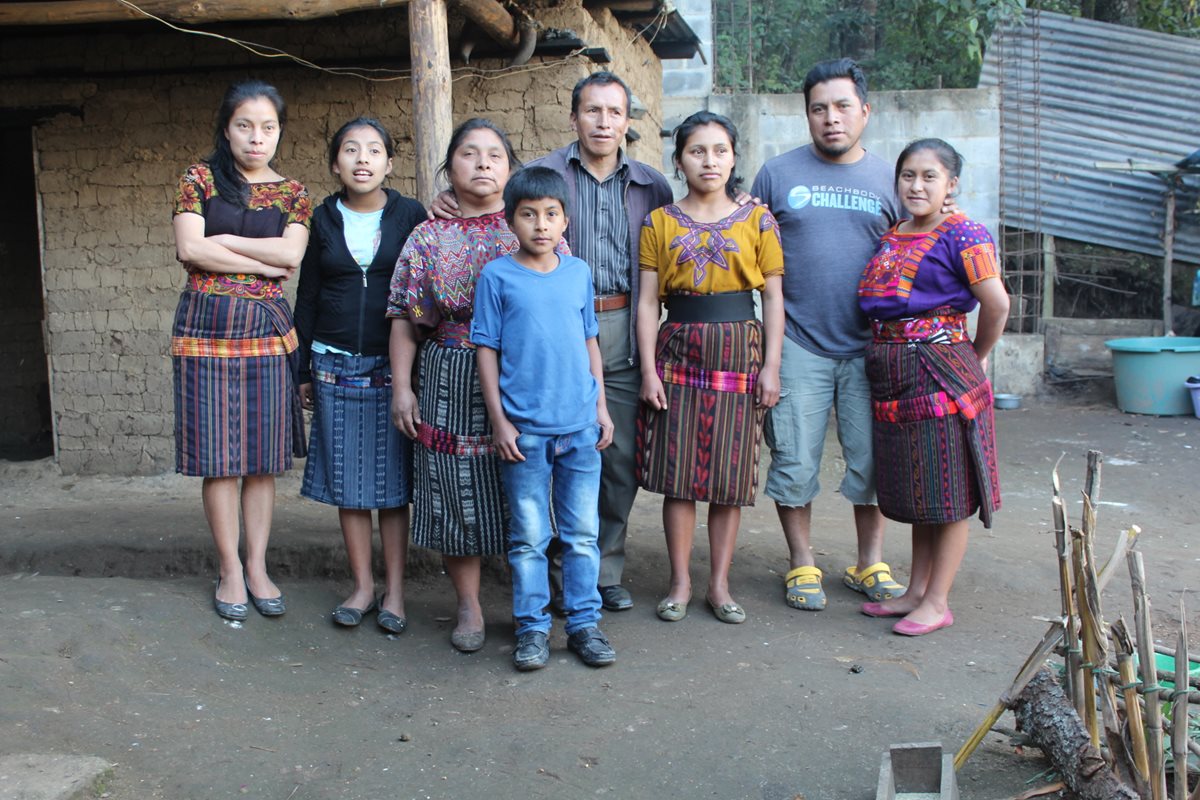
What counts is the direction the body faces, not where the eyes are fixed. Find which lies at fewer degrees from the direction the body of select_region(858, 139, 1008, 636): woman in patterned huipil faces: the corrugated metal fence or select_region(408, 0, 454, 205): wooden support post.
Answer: the wooden support post

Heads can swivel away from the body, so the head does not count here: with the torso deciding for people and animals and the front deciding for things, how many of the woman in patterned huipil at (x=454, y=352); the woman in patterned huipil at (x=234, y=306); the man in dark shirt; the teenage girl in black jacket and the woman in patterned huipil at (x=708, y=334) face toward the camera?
5

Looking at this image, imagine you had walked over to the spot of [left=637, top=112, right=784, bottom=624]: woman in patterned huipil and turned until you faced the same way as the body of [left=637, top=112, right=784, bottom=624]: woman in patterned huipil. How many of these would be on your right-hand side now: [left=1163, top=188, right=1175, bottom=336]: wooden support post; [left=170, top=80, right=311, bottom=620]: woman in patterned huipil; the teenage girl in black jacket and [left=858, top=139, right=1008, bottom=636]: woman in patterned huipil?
2

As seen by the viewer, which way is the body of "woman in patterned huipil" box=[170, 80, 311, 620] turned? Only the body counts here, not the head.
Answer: toward the camera

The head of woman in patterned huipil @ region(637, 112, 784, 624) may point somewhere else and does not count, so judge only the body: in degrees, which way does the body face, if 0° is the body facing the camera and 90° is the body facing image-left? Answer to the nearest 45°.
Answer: approximately 0°

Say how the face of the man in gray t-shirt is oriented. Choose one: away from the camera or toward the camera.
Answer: toward the camera

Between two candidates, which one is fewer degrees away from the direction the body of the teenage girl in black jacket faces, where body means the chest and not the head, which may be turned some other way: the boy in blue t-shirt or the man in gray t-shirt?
the boy in blue t-shirt

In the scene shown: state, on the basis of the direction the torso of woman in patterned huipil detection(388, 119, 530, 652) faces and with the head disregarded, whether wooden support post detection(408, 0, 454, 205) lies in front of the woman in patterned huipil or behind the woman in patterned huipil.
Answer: behind

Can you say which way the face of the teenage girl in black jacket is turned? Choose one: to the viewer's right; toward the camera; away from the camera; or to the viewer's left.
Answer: toward the camera

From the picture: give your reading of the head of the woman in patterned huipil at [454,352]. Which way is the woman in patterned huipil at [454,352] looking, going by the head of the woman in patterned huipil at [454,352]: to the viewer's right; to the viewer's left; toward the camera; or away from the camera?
toward the camera

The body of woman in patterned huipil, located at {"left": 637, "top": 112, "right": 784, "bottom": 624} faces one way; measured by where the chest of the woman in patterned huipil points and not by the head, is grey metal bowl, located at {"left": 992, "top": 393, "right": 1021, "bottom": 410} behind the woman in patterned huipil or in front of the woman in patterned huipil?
behind

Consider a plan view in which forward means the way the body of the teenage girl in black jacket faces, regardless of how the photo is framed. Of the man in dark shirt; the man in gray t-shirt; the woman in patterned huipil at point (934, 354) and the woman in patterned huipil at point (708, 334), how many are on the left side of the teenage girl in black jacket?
4

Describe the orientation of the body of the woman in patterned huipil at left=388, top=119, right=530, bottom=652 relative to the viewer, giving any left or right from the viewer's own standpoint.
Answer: facing the viewer

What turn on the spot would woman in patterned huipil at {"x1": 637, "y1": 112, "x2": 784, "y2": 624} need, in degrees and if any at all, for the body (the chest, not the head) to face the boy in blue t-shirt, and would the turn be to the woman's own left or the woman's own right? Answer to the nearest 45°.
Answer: approximately 45° to the woman's own right

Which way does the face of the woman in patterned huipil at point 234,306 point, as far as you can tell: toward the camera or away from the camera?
toward the camera

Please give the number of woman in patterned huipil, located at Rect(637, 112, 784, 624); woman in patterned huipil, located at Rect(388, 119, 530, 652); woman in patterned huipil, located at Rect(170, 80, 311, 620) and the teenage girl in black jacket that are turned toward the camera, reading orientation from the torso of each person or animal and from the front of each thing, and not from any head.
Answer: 4
